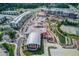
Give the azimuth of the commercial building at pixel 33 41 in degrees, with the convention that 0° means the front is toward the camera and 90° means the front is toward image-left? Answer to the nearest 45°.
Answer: approximately 0°
